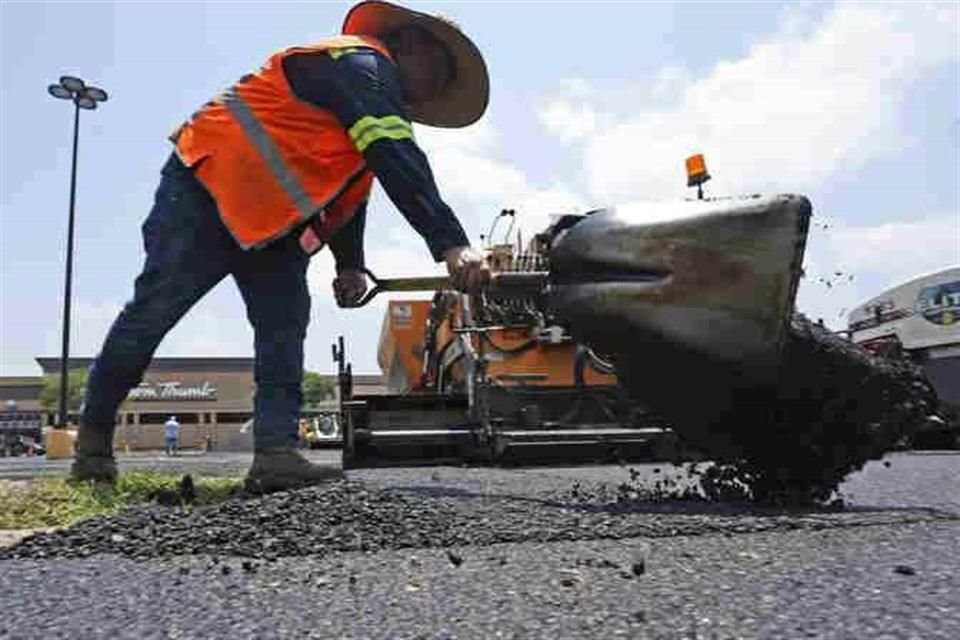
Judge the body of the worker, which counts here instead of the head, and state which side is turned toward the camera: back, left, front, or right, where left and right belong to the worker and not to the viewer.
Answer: right

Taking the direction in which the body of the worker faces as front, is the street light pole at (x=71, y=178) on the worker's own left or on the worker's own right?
on the worker's own left
